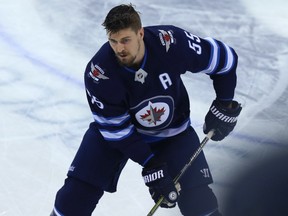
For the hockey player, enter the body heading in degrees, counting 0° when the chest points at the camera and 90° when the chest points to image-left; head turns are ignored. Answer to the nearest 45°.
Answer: approximately 0°

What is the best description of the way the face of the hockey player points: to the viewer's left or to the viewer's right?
to the viewer's left
